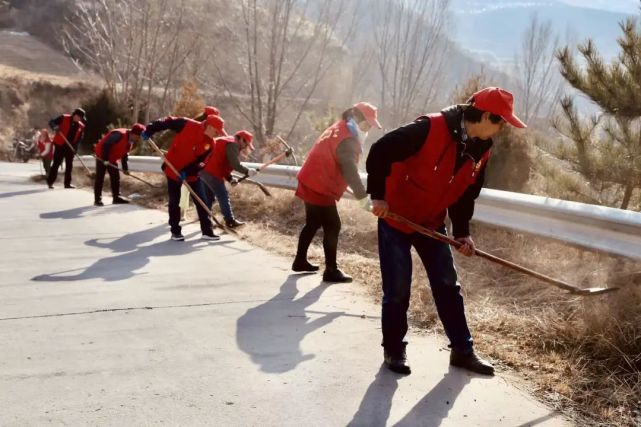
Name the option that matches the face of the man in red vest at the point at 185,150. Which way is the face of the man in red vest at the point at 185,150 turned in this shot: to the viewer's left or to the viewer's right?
to the viewer's right

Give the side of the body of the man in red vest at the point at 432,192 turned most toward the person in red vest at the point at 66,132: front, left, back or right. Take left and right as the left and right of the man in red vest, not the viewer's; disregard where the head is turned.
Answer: back

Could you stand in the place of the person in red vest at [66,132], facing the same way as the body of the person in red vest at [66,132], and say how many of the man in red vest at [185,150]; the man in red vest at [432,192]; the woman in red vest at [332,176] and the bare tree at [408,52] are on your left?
1

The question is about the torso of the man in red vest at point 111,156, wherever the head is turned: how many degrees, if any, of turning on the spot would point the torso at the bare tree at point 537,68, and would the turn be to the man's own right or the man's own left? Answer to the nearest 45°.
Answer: approximately 45° to the man's own left

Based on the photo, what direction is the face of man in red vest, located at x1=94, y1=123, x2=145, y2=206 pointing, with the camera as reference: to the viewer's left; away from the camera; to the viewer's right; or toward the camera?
to the viewer's right

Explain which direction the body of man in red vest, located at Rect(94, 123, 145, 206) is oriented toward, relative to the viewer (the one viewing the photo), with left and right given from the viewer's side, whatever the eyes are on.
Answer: facing to the right of the viewer

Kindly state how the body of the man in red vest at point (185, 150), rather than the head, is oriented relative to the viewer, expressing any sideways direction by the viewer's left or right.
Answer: facing the viewer and to the right of the viewer

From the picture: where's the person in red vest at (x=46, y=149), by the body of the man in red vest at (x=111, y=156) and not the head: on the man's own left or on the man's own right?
on the man's own left

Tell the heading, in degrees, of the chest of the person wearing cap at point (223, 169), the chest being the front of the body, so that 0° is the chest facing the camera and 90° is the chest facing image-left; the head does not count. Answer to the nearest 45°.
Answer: approximately 270°

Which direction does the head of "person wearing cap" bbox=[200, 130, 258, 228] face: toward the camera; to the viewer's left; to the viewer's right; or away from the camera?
to the viewer's right

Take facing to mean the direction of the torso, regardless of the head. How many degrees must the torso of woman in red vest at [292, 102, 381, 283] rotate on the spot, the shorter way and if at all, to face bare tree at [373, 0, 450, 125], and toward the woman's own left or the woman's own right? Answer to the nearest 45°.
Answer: approximately 90° to the woman's own left

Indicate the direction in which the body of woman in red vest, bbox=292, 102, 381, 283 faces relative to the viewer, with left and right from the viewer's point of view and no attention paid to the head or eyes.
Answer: facing to the right of the viewer

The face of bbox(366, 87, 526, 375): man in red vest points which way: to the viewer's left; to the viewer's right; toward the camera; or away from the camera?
to the viewer's right

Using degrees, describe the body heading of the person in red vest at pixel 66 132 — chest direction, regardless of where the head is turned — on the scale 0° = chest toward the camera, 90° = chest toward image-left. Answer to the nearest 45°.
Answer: approximately 315°
